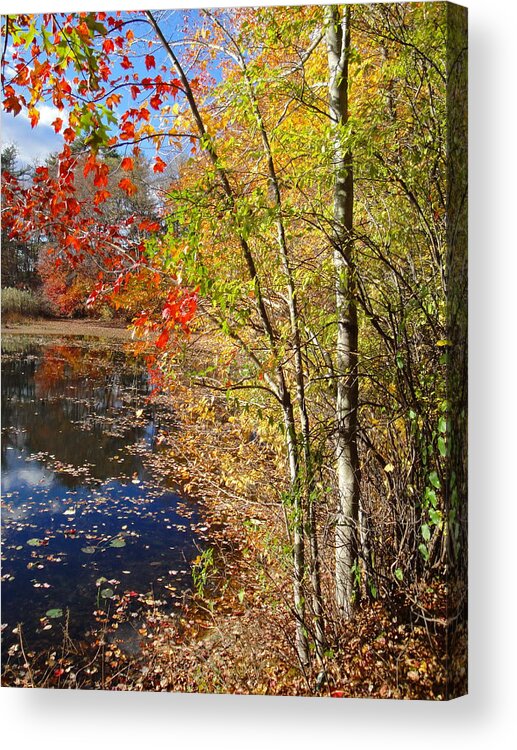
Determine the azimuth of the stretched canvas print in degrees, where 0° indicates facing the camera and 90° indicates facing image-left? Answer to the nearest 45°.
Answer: approximately 45°
